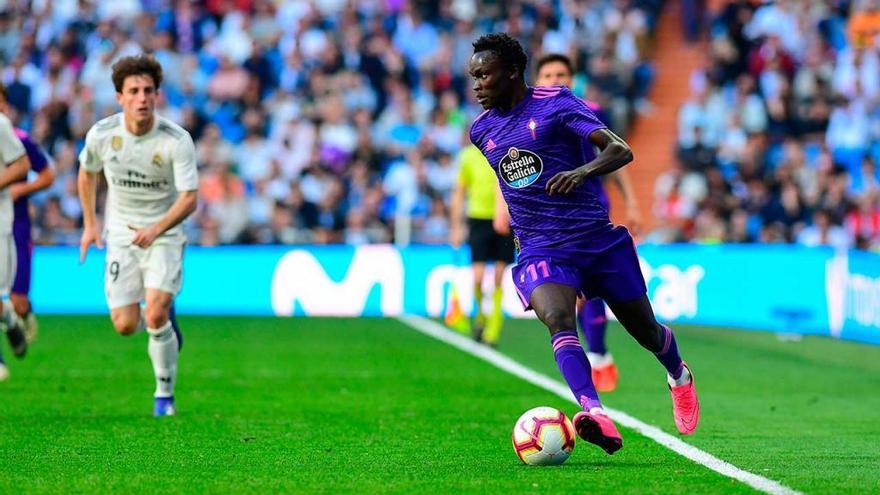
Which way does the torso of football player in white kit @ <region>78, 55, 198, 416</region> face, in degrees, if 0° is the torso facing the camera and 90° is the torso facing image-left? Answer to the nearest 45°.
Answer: approximately 0°

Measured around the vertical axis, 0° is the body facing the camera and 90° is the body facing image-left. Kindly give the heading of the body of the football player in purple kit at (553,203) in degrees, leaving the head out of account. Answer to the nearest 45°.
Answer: approximately 45°

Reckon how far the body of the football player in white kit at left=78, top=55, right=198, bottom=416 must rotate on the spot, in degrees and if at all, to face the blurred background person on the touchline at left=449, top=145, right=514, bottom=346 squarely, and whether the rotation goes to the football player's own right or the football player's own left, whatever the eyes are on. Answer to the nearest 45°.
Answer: approximately 135° to the football player's own left

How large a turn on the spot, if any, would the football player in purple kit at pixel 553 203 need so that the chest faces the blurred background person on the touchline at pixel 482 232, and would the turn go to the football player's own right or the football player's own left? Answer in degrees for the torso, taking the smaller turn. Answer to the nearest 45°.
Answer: approximately 135° to the football player's own right

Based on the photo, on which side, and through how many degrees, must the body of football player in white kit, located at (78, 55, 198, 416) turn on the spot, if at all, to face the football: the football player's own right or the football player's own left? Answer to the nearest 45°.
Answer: approximately 45° to the football player's own left

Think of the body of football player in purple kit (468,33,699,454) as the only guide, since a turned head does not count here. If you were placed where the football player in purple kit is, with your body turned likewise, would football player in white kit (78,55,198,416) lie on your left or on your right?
on your right

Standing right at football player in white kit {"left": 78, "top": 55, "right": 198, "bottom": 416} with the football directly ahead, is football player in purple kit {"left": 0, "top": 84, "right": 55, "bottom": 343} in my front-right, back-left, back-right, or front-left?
back-left

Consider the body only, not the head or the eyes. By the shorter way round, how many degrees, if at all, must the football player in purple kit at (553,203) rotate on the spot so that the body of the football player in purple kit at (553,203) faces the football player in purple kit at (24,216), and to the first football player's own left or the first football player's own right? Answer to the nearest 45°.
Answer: approximately 90° to the first football player's own right

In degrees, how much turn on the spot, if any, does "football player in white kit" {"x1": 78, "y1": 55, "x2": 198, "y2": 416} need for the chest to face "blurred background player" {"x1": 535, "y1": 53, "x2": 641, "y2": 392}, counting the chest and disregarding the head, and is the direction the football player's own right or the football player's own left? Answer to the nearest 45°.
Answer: approximately 90° to the football player's own left
